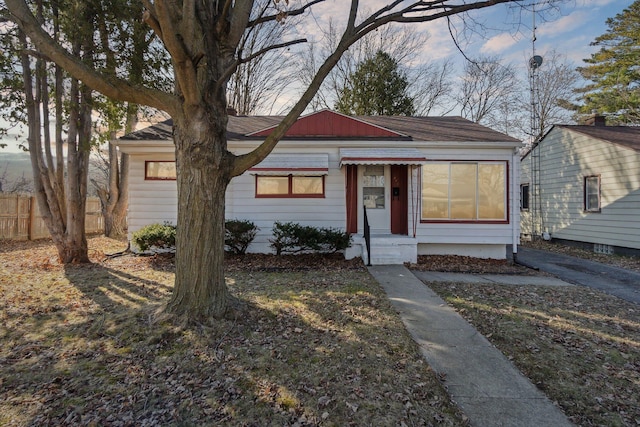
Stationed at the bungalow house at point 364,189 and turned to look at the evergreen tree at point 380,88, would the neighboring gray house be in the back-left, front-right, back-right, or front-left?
front-right

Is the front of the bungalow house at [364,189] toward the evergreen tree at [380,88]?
no

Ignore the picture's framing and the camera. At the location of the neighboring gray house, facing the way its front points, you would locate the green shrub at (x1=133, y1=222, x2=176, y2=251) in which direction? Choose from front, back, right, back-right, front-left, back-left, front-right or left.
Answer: right

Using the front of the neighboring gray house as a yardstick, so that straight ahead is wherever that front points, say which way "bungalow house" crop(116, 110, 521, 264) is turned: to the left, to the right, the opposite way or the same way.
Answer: the same way

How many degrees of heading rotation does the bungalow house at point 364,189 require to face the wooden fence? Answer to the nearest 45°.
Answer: approximately 90° to its right

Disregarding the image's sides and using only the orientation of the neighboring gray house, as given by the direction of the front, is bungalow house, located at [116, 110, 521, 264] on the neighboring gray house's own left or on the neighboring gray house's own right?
on the neighboring gray house's own right

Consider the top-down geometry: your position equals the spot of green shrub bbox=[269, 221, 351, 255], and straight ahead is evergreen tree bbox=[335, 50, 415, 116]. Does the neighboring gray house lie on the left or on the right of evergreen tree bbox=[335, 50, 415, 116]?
right

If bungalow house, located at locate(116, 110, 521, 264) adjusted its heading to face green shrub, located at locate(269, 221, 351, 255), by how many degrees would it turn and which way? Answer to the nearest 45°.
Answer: approximately 45° to its right

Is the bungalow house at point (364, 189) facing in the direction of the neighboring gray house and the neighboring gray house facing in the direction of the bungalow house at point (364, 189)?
no

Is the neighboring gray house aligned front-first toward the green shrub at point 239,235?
no

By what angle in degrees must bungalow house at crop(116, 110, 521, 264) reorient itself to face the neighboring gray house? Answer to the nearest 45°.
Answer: approximately 90° to its left

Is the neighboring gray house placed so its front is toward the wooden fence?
no

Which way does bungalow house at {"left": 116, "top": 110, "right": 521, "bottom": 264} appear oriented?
toward the camera

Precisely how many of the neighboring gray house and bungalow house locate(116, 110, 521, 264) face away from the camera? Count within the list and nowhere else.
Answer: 0

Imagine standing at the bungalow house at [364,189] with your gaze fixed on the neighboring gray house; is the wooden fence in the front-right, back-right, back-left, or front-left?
back-left

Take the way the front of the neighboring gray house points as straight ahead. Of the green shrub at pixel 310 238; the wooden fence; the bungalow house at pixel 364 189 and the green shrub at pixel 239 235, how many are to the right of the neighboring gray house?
4

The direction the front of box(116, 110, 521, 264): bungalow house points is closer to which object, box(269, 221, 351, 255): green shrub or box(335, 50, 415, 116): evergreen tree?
the green shrub

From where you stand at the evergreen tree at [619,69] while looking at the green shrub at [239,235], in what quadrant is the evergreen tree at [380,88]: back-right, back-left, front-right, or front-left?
front-right

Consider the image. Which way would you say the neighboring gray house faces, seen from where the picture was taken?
facing the viewer and to the right of the viewer
